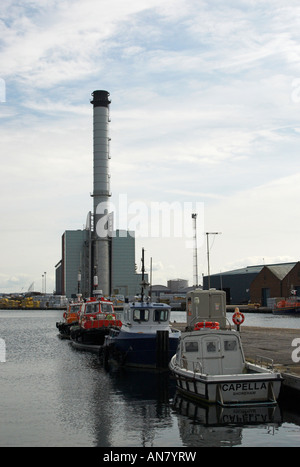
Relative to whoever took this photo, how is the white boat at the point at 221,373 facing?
facing away from the viewer and to the left of the viewer

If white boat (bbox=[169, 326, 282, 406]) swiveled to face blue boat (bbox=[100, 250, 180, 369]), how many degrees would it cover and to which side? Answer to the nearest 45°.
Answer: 0° — it already faces it
